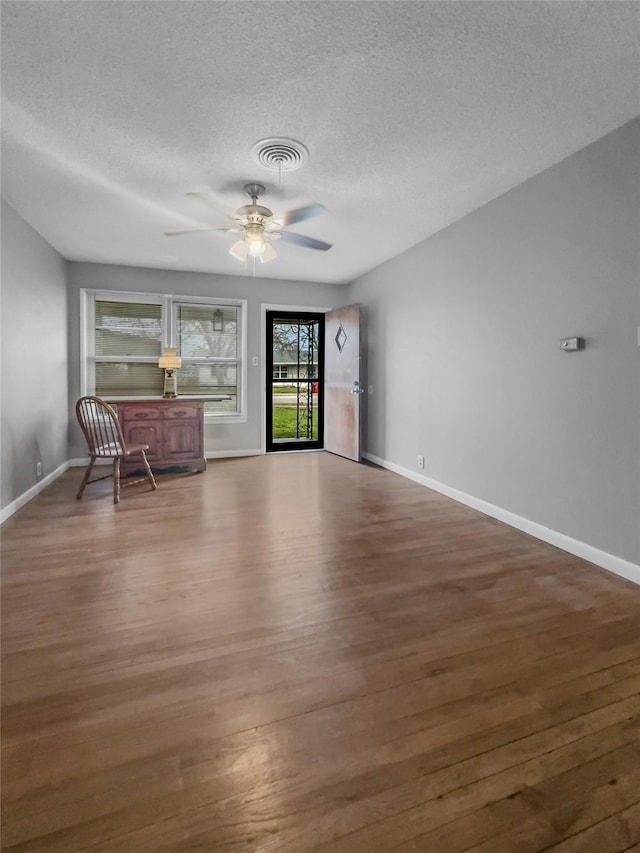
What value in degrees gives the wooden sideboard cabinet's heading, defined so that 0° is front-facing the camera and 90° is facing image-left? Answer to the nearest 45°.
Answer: approximately 0°

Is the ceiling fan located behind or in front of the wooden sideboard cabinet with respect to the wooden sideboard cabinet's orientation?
in front

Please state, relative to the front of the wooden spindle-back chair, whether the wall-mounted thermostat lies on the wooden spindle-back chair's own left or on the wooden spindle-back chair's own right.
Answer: on the wooden spindle-back chair's own right

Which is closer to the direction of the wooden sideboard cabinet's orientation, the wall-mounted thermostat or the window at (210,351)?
the wall-mounted thermostat

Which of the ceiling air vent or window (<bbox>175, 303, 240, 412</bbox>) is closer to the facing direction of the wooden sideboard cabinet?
the ceiling air vent

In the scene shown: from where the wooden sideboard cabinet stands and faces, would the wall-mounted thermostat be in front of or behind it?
in front

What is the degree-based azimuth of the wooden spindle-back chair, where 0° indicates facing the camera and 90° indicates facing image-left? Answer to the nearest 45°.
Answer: approximately 225°

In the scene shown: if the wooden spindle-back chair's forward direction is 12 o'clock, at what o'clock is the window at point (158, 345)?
The window is roughly at 11 o'clock from the wooden spindle-back chair.

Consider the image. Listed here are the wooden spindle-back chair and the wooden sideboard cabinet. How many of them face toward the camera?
1

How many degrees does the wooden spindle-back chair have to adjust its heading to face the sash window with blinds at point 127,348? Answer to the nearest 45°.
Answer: approximately 45° to its left

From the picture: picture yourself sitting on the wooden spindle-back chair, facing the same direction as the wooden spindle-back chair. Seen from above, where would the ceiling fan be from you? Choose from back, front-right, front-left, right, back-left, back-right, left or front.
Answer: right
